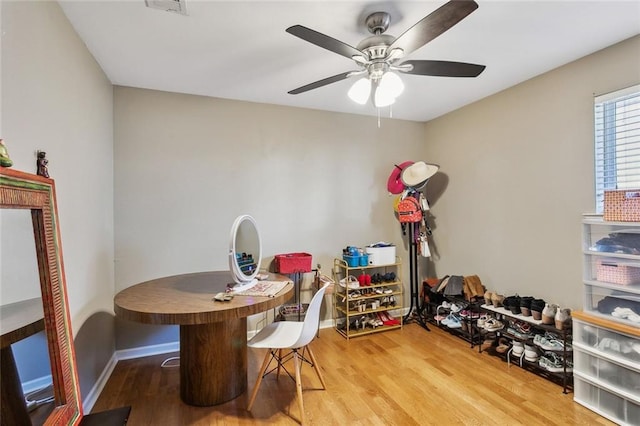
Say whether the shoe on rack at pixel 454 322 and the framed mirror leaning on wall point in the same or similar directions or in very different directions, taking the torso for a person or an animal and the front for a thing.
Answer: very different directions

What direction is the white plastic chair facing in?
to the viewer's left

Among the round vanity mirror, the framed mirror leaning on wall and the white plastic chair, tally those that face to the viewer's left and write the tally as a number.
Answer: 1

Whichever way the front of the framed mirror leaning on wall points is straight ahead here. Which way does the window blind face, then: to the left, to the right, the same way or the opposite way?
the opposite way

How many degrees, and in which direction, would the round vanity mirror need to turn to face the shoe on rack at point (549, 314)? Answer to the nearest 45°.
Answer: approximately 45° to its left

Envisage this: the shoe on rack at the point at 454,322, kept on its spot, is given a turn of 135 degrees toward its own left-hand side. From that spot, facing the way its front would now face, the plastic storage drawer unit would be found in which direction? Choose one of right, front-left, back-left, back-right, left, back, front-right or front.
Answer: front-right

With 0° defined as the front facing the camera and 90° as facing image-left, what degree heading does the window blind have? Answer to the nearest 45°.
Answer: approximately 45°

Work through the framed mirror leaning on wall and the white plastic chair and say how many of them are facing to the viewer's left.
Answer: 1

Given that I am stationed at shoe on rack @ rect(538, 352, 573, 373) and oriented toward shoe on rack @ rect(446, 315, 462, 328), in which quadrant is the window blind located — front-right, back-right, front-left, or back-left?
back-right

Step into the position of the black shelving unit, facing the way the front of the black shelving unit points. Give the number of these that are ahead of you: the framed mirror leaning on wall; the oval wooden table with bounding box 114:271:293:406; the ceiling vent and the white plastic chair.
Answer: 4

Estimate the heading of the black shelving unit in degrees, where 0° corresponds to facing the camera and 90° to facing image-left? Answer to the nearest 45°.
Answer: approximately 45°

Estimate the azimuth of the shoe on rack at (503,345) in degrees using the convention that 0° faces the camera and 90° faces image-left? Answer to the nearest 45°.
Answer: approximately 45°

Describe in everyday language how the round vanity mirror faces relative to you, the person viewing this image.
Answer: facing the viewer and to the right of the viewer
